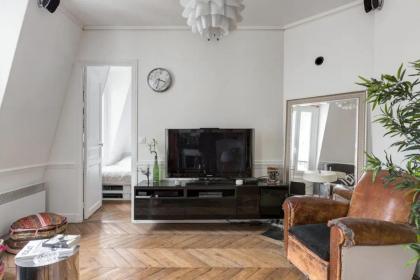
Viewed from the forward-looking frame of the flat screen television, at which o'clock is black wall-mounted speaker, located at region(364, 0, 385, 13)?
The black wall-mounted speaker is roughly at 10 o'clock from the flat screen television.

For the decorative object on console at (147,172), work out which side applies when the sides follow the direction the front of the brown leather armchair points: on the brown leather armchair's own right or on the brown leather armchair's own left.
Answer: on the brown leather armchair's own right

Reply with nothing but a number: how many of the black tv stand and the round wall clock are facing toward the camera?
2

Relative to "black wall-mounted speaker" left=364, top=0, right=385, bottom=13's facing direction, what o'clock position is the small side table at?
The small side table is roughly at 12 o'clock from the black wall-mounted speaker.

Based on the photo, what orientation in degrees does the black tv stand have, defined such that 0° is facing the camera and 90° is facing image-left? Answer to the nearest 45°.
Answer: approximately 0°

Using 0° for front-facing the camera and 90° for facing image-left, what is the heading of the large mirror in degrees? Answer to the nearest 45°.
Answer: approximately 45°
